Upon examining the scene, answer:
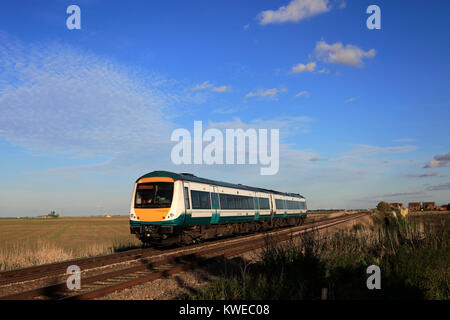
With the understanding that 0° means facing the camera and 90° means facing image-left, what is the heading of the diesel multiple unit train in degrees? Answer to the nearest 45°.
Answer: approximately 45°
